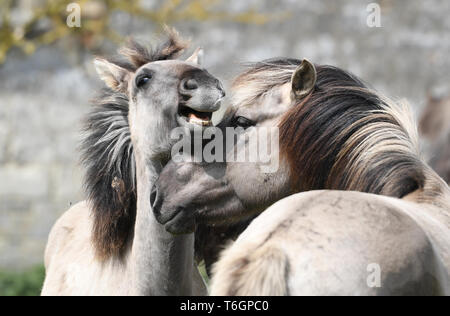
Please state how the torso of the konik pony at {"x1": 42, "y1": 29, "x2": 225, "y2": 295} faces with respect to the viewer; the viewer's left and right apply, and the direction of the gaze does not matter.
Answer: facing the viewer and to the right of the viewer
